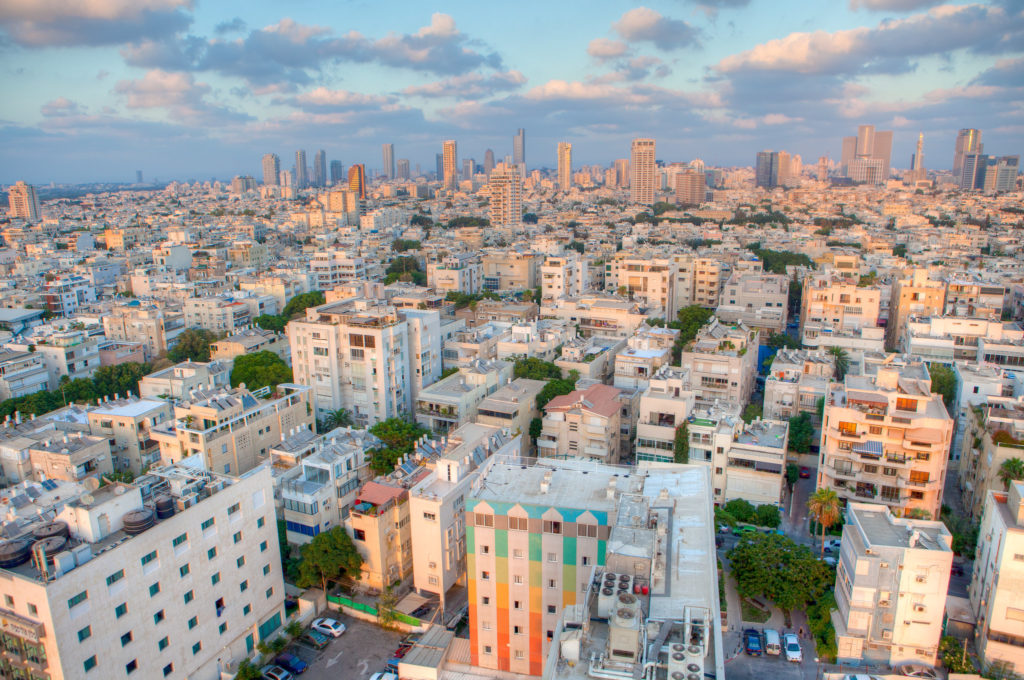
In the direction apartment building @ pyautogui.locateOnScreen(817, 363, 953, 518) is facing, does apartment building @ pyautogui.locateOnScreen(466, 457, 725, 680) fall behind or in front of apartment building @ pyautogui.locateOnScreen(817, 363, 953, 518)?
in front

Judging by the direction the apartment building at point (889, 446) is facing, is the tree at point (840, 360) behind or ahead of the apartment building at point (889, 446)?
behind

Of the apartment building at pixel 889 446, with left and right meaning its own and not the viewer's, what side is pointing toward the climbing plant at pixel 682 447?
right

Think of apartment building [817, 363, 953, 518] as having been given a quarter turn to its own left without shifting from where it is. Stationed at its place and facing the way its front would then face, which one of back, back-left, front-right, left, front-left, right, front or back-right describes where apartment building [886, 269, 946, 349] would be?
left

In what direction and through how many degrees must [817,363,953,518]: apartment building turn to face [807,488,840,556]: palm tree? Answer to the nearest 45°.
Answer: approximately 45° to its right

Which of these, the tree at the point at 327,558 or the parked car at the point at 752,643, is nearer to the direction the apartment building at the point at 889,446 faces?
the parked car

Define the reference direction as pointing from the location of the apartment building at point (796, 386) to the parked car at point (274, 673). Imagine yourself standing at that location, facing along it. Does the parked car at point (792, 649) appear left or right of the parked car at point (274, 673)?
left

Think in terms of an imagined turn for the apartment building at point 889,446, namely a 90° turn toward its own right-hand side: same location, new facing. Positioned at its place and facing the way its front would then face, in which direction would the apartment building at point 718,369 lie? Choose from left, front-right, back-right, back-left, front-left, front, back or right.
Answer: front-right

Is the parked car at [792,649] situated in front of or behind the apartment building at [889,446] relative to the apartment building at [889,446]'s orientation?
in front

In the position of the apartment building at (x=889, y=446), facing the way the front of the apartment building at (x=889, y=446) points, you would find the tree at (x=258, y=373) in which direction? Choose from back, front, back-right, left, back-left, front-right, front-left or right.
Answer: right

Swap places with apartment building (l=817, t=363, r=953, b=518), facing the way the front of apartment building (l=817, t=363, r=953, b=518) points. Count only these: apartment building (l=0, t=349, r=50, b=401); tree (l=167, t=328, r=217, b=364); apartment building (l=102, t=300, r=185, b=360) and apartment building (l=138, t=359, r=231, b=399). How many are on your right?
4

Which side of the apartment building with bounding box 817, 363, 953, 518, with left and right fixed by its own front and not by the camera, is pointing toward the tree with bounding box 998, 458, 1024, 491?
left

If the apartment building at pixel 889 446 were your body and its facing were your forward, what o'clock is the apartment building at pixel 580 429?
the apartment building at pixel 580 429 is roughly at 3 o'clock from the apartment building at pixel 889 446.

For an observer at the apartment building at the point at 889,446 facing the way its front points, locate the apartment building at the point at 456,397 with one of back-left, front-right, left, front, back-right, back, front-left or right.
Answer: right

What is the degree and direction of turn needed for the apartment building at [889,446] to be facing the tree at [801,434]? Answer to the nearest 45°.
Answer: approximately 135° to its right

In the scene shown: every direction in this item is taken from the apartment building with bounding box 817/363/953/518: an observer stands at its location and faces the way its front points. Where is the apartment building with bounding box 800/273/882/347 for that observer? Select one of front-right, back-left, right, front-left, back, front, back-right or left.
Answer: back

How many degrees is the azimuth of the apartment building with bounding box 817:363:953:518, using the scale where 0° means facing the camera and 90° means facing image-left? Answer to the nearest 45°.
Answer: approximately 0°
